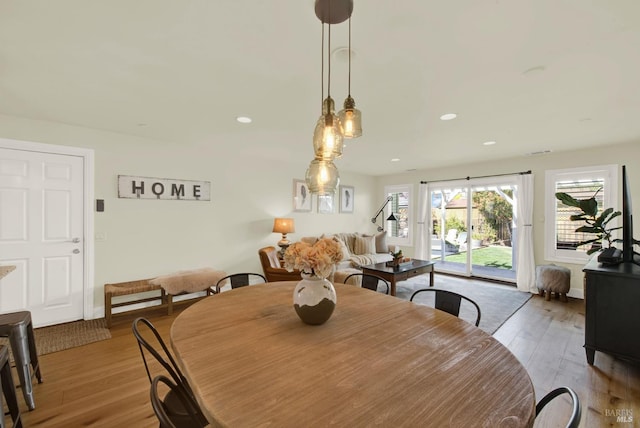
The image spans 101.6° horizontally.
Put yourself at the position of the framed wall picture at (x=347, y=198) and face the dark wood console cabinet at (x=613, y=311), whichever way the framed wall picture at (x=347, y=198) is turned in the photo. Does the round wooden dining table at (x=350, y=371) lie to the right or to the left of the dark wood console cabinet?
right

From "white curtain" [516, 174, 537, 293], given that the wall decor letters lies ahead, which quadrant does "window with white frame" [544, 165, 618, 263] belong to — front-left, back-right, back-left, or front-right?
back-left

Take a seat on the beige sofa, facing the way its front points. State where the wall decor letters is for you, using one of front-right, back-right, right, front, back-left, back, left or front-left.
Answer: right

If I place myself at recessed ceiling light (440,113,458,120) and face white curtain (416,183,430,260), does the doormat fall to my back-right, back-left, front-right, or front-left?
back-left

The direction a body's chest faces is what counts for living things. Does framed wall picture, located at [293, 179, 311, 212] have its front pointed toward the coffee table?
yes

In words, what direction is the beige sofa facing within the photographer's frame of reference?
facing the viewer and to the right of the viewer

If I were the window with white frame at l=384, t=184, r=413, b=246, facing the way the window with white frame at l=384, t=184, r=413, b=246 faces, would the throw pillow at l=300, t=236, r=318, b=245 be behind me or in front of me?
in front

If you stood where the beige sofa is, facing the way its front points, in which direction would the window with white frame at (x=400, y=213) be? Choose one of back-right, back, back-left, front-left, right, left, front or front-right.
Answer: left

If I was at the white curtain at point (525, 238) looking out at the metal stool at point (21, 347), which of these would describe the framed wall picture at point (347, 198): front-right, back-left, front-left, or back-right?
front-right

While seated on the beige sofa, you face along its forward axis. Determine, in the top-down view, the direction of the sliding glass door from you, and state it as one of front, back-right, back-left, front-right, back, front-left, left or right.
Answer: front-left

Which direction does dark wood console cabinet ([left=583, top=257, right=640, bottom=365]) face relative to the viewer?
to the viewer's left

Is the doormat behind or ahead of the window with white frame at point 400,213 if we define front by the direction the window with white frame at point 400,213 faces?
ahead

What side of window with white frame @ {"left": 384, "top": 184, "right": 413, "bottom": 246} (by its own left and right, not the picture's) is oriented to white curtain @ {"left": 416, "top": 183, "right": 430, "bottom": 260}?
left

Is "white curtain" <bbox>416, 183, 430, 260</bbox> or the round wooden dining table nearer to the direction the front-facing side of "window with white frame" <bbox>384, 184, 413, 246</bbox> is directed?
the round wooden dining table

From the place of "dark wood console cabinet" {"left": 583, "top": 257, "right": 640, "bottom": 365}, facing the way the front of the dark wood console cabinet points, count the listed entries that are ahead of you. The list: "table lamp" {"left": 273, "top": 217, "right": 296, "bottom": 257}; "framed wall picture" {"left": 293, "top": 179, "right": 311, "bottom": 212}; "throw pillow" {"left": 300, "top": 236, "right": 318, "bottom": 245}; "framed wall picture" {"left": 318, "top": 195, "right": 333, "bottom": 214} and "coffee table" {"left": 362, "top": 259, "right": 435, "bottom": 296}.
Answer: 5

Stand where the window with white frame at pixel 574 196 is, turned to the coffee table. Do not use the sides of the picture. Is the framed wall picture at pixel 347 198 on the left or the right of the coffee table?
right

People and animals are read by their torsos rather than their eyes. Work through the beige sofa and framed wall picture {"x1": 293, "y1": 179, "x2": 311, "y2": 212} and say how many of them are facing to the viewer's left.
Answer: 0
